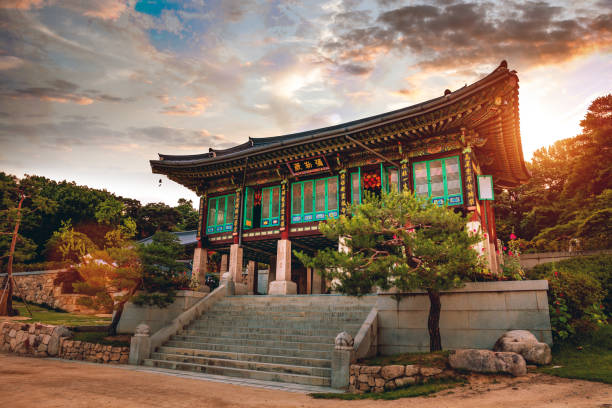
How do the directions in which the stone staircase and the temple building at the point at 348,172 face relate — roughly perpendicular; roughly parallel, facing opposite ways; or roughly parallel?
roughly parallel

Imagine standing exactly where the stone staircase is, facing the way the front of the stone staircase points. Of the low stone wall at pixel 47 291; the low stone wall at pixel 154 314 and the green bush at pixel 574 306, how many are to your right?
2

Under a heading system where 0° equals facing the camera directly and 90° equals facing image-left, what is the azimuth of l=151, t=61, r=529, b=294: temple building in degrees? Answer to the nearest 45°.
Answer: approximately 45°

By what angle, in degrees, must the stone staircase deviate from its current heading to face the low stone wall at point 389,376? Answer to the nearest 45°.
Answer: approximately 90° to its left

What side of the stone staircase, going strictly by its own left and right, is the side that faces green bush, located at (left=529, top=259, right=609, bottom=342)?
left

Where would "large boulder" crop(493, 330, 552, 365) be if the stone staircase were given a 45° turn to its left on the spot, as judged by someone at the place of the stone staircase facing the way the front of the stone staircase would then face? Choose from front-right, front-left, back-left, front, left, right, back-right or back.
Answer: front-left

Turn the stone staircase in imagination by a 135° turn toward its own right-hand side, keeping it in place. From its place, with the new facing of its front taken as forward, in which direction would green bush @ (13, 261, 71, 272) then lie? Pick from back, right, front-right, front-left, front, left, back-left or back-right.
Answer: front-left

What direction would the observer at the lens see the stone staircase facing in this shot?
facing the viewer and to the left of the viewer

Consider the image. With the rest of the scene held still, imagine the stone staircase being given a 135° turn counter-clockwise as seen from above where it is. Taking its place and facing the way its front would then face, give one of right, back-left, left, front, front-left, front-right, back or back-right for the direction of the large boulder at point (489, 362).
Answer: front-right

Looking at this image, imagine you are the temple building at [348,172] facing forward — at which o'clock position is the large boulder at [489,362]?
The large boulder is roughly at 10 o'clock from the temple building.

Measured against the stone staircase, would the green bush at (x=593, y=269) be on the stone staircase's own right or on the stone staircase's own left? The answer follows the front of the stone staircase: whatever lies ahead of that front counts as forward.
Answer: on the stone staircase's own left

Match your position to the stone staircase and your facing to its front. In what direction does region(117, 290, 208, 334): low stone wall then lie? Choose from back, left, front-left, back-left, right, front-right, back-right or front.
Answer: right

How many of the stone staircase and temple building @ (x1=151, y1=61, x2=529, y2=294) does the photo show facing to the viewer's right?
0
